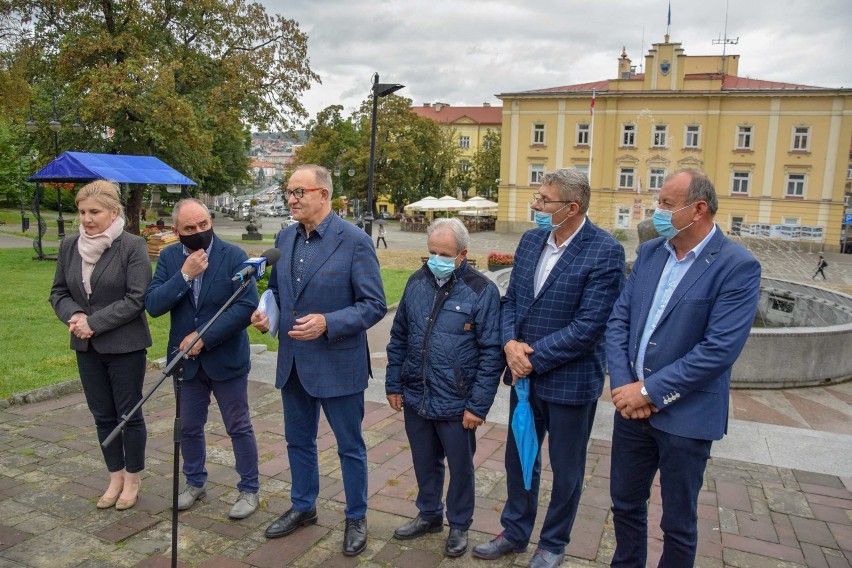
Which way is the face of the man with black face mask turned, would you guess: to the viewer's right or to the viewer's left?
to the viewer's right

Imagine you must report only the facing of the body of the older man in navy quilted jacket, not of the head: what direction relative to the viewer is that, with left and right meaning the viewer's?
facing the viewer and to the left of the viewer

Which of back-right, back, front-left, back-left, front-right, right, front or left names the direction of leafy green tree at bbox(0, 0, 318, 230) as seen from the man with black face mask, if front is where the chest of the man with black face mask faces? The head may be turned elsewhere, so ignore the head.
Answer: back-right

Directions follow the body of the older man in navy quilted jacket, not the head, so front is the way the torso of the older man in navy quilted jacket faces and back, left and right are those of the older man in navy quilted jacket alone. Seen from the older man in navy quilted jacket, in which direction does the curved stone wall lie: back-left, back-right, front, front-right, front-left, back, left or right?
back

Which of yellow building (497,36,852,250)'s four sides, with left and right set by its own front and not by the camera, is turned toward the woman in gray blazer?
front

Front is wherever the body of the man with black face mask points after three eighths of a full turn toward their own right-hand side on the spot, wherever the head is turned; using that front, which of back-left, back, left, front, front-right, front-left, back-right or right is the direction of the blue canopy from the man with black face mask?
front

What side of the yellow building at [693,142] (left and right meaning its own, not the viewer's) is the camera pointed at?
front

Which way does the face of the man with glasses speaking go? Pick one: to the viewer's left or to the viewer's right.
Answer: to the viewer's left

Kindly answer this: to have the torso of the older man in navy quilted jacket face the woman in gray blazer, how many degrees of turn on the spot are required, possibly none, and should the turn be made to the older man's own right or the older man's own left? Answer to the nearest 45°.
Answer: approximately 45° to the older man's own right

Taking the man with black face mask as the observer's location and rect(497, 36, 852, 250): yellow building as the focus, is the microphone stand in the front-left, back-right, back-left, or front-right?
back-right

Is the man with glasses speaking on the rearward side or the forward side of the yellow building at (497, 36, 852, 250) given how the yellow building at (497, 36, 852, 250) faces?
on the forward side

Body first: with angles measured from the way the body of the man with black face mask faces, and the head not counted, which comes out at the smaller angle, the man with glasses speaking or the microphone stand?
the microphone stand

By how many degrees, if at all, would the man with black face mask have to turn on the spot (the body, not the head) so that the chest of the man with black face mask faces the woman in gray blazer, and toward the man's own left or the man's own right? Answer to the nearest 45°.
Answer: approximately 45° to the man's own right

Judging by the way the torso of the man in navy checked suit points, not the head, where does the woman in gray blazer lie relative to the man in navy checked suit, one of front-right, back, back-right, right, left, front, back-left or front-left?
front-right

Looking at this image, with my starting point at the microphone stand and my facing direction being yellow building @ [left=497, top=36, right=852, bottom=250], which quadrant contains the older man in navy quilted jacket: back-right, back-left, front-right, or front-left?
front-right

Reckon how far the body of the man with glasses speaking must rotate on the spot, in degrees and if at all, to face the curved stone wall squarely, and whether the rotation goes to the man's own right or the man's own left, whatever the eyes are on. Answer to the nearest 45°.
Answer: approximately 180°
